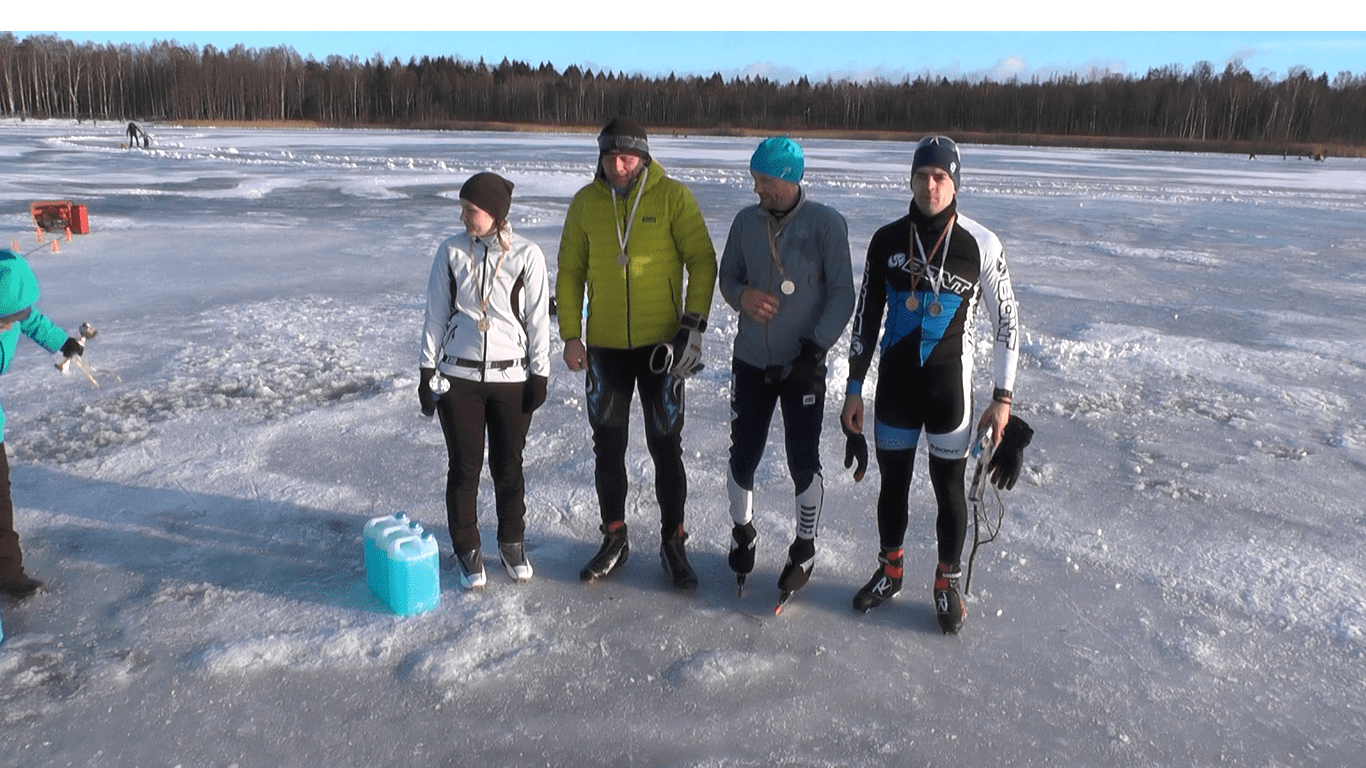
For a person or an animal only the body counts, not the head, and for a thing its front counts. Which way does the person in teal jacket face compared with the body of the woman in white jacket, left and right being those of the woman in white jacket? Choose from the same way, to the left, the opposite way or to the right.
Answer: to the left

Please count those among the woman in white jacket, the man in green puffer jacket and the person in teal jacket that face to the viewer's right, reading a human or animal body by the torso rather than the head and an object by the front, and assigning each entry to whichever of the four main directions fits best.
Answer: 1

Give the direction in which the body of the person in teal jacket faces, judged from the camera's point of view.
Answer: to the viewer's right

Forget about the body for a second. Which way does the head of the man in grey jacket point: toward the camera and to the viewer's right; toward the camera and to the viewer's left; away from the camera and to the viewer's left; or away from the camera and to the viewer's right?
toward the camera and to the viewer's left

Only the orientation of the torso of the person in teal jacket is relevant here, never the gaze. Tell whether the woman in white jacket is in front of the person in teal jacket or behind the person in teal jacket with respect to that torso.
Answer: in front

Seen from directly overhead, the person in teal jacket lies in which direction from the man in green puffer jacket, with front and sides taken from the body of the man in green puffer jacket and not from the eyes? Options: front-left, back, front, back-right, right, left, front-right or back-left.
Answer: right

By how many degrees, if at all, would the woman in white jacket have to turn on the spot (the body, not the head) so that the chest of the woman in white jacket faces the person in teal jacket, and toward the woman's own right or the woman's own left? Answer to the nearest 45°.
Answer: approximately 90° to the woman's own right

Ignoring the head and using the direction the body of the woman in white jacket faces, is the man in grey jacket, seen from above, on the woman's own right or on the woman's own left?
on the woman's own left

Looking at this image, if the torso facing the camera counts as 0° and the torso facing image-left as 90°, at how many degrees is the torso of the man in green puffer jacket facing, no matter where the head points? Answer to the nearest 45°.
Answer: approximately 0°

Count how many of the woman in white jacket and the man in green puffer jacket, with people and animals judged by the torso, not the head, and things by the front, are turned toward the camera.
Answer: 2
